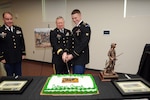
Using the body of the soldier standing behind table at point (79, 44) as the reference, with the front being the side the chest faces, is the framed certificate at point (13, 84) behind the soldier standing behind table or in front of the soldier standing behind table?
in front

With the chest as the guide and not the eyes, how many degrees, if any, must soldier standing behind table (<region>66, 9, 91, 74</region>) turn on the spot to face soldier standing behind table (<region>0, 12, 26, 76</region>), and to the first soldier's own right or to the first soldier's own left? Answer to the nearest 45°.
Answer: approximately 45° to the first soldier's own right

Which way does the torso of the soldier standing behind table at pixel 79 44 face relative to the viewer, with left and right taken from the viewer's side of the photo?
facing the viewer and to the left of the viewer

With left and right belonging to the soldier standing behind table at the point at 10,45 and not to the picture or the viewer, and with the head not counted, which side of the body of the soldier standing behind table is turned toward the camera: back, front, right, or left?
front

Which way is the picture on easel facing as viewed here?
toward the camera

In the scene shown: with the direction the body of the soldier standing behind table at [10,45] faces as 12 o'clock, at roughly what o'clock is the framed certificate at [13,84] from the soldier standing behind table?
The framed certificate is roughly at 12 o'clock from the soldier standing behind table.

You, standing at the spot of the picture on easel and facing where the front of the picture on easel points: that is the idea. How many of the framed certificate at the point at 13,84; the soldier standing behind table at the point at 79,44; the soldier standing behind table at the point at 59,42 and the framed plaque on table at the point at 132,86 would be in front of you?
4

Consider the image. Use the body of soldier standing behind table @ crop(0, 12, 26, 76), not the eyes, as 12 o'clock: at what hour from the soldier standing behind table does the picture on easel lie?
The picture on easel is roughly at 7 o'clock from the soldier standing behind table.

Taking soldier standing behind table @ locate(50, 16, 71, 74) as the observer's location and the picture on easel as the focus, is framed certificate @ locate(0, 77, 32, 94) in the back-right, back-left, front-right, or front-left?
back-left

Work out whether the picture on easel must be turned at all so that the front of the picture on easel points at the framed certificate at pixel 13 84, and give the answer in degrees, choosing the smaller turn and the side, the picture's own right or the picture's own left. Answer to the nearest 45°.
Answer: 0° — it already faces it

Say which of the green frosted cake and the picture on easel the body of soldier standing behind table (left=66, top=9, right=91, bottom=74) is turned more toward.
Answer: the green frosted cake

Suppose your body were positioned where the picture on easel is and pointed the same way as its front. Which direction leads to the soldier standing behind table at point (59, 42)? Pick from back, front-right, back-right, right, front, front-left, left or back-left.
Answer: front

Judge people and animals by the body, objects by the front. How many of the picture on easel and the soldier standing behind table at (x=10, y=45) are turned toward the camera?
2

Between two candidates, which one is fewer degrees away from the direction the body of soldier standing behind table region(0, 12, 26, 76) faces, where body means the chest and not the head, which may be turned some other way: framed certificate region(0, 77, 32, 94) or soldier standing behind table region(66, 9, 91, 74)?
the framed certificate

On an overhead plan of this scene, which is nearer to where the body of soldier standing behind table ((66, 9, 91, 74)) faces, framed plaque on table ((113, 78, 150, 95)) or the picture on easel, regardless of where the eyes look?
the framed plaque on table
